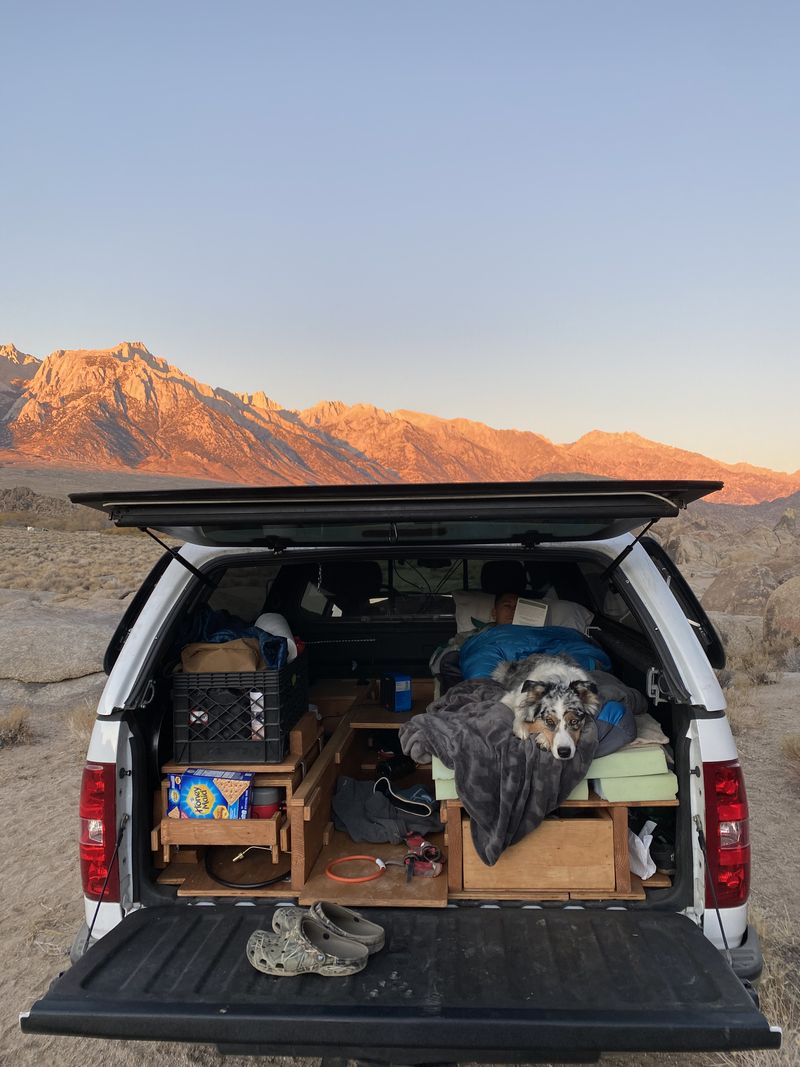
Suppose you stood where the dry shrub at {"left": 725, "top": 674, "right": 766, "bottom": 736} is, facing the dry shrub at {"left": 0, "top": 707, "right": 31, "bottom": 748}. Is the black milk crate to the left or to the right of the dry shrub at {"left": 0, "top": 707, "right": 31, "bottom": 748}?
left

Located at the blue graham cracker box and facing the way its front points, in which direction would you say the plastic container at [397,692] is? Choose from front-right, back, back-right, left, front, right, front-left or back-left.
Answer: back-left

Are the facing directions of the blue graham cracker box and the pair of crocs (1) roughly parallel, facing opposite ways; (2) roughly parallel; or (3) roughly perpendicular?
roughly perpendicular

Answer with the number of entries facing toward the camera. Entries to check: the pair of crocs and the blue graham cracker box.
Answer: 1

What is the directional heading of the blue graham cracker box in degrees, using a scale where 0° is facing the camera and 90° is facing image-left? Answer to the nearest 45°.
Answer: approximately 0°
